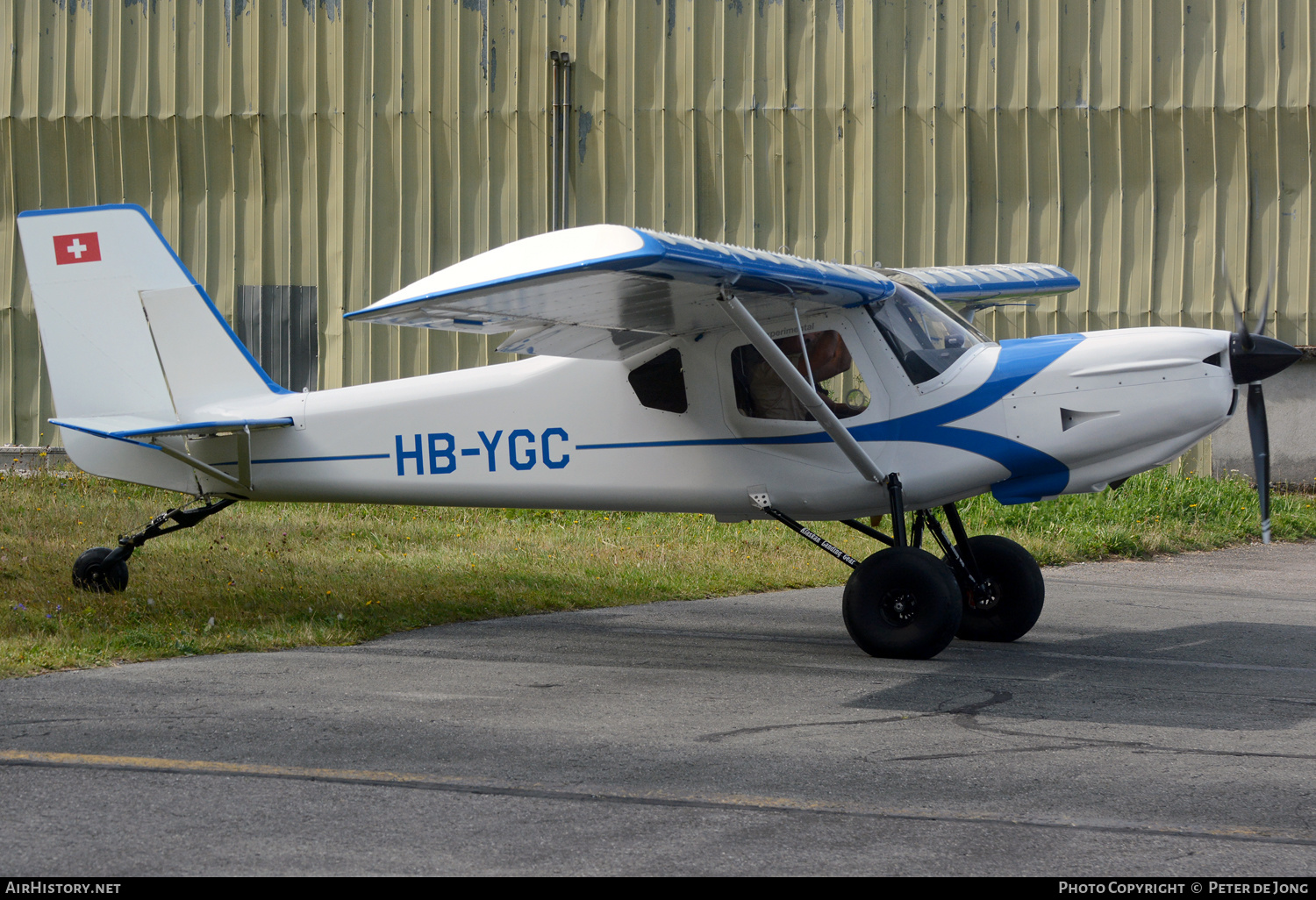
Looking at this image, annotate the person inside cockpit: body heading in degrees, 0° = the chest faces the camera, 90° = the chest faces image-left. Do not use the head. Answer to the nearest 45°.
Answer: approximately 270°

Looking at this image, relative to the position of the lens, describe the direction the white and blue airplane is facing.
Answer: facing to the right of the viewer
